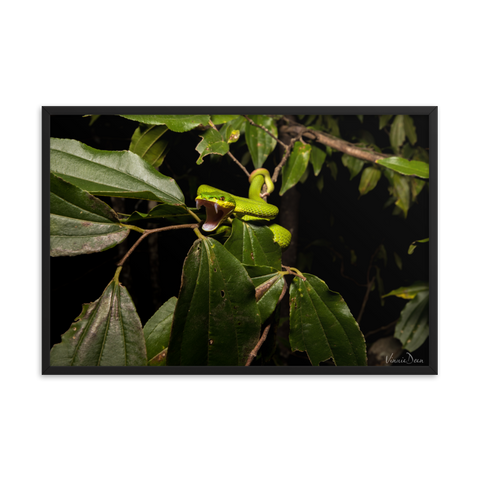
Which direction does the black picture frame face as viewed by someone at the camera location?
facing the viewer
